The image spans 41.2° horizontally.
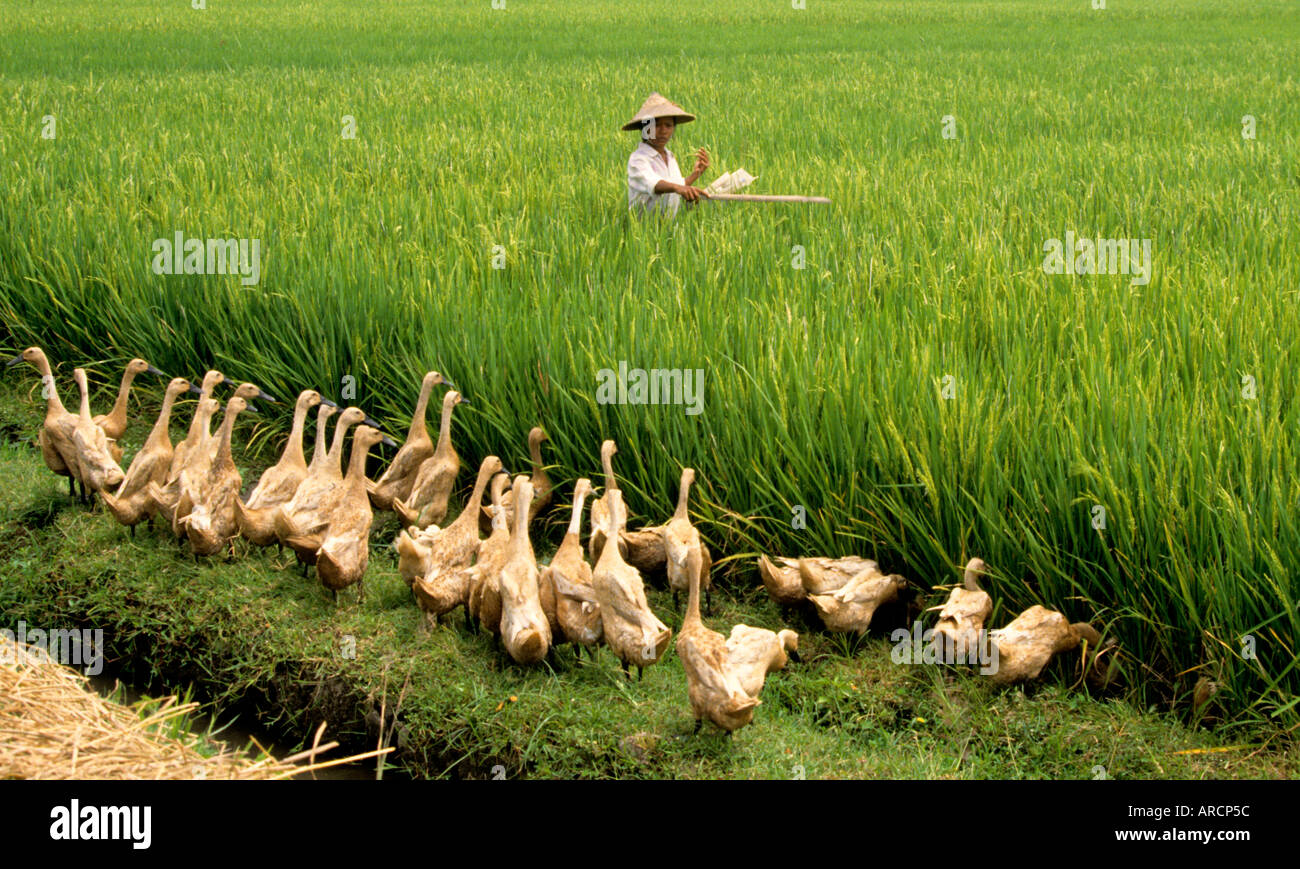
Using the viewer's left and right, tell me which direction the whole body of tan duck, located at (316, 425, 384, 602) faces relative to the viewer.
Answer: facing away from the viewer and to the right of the viewer

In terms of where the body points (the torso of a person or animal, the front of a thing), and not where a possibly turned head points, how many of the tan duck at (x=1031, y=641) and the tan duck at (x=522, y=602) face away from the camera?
1

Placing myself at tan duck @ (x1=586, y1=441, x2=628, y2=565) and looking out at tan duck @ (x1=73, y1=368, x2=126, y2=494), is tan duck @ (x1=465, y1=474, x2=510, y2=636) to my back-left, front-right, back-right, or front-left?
front-left

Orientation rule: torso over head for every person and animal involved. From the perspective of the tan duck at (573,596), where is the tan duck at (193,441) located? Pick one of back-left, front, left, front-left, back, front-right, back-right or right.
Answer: front-left

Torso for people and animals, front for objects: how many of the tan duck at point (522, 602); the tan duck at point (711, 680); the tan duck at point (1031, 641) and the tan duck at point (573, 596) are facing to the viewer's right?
1

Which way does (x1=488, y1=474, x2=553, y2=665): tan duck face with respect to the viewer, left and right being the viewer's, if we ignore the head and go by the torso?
facing away from the viewer

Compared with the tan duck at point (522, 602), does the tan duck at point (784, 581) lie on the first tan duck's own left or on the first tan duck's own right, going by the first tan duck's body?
on the first tan duck's own right

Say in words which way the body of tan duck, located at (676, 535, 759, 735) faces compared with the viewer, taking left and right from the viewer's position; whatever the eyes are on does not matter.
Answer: facing away from the viewer and to the left of the viewer

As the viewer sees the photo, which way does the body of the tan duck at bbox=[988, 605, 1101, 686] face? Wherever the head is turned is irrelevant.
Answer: to the viewer's right

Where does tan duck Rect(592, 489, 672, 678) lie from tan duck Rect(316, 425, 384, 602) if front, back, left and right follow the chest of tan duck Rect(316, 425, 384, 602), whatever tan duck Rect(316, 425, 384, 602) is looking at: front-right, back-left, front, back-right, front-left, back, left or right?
right

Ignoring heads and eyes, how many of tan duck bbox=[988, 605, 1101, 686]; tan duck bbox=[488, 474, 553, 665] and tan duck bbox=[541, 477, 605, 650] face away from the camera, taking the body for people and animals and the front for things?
2

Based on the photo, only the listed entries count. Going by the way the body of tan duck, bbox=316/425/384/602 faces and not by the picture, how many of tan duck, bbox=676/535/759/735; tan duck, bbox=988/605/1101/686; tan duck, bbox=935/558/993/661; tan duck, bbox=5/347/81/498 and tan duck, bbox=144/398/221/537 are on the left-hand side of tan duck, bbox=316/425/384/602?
2

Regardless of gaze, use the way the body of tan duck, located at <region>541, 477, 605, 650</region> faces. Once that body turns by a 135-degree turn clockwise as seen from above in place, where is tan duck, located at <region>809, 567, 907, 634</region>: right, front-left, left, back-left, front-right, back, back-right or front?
front-left

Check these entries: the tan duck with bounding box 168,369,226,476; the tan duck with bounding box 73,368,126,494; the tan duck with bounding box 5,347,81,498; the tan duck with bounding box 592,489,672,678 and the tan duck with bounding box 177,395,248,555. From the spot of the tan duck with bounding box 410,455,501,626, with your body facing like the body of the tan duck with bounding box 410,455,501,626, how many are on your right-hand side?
1

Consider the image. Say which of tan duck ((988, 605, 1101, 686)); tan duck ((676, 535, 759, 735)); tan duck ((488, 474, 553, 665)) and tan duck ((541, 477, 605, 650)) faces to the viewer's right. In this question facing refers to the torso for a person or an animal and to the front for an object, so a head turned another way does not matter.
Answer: tan duck ((988, 605, 1101, 686))

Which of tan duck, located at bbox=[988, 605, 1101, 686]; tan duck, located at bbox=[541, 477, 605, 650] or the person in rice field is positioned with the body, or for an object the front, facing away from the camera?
tan duck, located at bbox=[541, 477, 605, 650]

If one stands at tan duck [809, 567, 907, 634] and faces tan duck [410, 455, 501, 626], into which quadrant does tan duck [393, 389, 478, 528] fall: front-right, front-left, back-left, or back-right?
front-right
